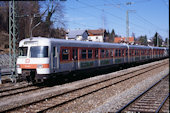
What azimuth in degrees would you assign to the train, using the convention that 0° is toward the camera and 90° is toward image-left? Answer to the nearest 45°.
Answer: approximately 45°

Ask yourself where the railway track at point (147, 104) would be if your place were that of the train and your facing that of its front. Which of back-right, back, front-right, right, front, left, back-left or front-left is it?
left
